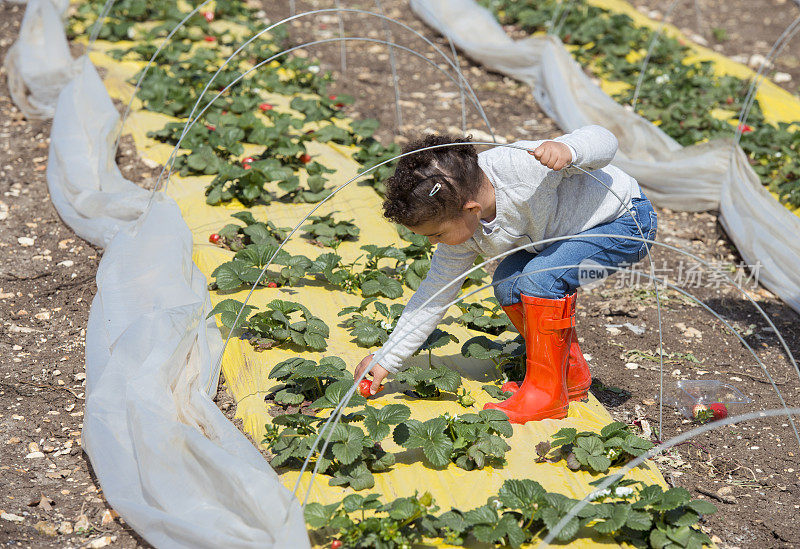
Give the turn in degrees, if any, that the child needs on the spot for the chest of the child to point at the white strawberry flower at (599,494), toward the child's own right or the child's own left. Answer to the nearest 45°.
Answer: approximately 135° to the child's own left

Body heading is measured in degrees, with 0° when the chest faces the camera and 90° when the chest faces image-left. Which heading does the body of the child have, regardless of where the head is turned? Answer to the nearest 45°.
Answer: approximately 90°

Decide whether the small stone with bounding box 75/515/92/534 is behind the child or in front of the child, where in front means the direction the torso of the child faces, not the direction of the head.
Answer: in front

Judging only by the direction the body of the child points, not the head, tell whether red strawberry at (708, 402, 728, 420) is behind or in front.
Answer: behind

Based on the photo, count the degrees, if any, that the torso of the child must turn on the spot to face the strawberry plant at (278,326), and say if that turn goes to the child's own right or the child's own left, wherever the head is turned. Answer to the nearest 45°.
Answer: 0° — they already face it

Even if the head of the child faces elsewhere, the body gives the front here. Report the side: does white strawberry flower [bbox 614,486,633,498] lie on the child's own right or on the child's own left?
on the child's own left

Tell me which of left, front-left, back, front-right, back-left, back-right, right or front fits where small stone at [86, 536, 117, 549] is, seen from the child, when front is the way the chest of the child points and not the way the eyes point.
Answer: front-left

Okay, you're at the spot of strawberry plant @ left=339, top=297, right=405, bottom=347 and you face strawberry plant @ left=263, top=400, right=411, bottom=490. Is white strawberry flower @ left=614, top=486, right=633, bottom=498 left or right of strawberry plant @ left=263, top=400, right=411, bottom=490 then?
left

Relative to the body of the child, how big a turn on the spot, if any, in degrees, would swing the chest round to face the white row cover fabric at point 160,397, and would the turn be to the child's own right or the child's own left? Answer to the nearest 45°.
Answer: approximately 45° to the child's own left

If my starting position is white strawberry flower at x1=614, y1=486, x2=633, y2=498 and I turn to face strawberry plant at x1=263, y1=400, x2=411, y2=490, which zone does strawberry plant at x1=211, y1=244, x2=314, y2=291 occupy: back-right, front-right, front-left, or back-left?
front-right
